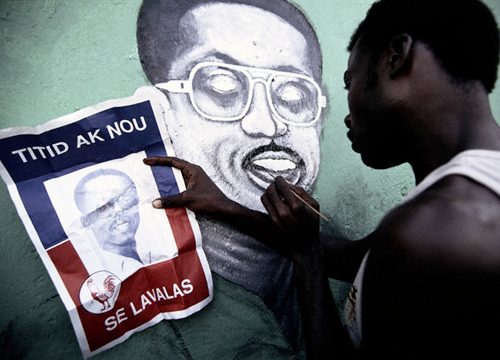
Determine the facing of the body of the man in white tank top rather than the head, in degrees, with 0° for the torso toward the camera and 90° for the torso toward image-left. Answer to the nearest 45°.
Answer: approximately 135°

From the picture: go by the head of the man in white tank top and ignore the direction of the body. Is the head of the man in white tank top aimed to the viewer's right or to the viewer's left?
to the viewer's left
